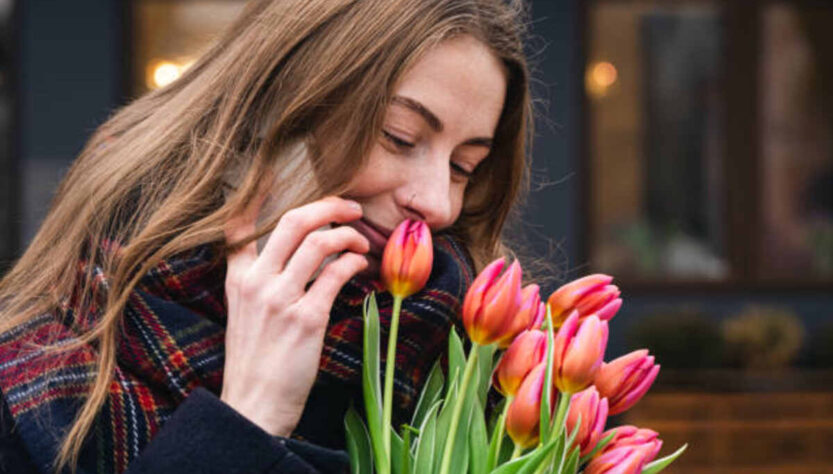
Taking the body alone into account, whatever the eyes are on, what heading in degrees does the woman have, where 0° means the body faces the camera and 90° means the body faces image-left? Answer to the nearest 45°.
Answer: approximately 315°

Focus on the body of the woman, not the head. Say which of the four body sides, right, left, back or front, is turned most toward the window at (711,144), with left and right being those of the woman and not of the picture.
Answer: left
